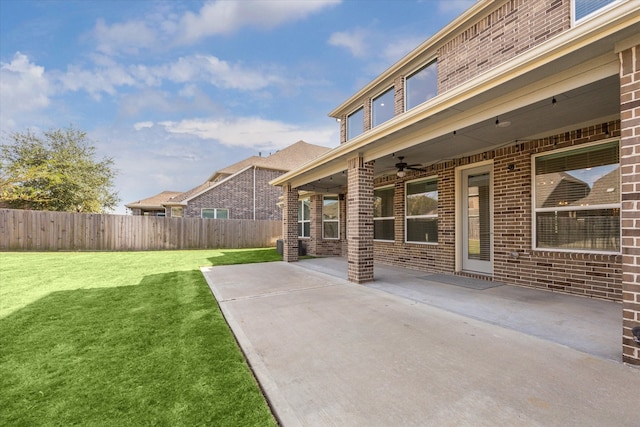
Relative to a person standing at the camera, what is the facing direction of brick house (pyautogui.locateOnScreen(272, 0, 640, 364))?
facing the viewer and to the left of the viewer

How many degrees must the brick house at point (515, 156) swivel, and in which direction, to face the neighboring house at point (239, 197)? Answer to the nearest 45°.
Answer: approximately 90° to its right

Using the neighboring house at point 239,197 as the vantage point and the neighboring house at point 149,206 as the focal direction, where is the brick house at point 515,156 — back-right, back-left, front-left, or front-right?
back-left
